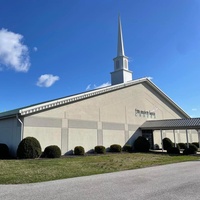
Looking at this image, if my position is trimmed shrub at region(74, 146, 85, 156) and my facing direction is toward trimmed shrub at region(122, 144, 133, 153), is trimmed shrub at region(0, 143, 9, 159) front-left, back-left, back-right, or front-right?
back-left

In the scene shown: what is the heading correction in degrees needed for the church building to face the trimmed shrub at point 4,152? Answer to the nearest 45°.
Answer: approximately 90° to its right

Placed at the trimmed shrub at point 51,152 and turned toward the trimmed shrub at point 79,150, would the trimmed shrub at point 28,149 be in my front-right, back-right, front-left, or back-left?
back-left

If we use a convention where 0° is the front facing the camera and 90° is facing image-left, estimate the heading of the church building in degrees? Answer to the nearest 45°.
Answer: approximately 315°
